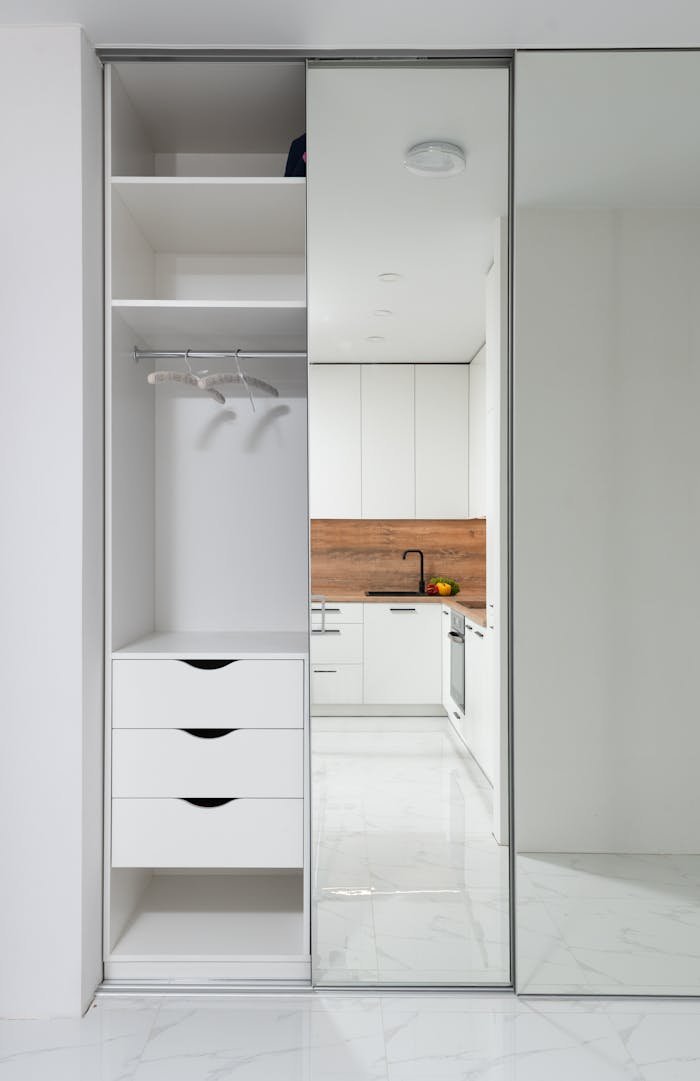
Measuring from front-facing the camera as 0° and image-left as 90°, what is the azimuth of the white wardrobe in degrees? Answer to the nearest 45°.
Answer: approximately 0°
